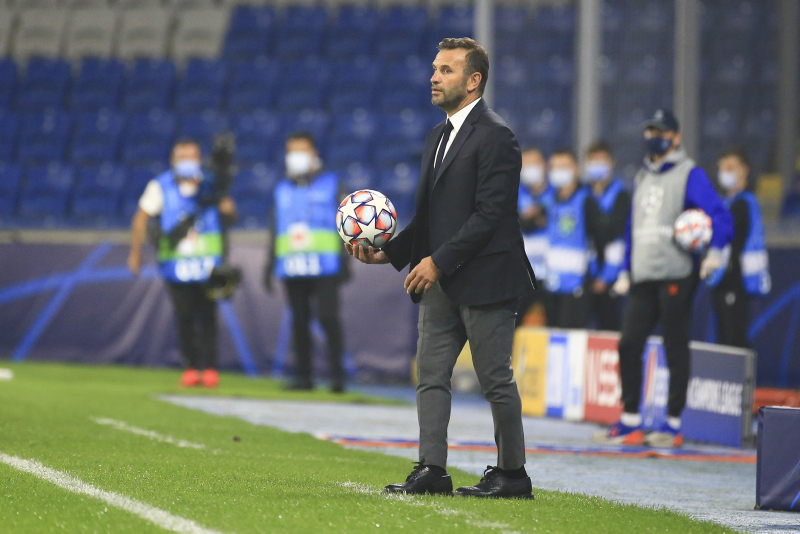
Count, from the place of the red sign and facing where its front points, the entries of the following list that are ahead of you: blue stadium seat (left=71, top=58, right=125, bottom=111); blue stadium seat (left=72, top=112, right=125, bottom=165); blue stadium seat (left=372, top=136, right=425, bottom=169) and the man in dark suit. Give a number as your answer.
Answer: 1

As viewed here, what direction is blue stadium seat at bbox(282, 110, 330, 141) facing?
toward the camera

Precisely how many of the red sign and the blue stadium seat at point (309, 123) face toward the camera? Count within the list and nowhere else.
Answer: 2

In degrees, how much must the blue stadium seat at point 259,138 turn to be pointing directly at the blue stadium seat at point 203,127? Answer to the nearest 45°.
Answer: approximately 135° to its right

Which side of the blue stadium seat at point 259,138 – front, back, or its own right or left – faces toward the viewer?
front

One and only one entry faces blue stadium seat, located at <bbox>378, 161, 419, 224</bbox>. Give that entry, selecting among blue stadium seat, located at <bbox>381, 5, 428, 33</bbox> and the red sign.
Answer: blue stadium seat, located at <bbox>381, 5, 428, 33</bbox>

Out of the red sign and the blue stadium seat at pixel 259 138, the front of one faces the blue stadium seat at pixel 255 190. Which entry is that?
the blue stadium seat at pixel 259 138

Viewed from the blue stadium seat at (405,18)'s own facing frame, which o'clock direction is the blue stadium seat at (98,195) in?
the blue stadium seat at (98,195) is roughly at 2 o'clock from the blue stadium seat at (405,18).

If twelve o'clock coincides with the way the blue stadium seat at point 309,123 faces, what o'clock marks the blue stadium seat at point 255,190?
the blue stadium seat at point 255,190 is roughly at 1 o'clock from the blue stadium seat at point 309,123.

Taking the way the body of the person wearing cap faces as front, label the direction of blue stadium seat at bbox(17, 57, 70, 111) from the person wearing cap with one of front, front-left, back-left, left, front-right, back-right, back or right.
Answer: right

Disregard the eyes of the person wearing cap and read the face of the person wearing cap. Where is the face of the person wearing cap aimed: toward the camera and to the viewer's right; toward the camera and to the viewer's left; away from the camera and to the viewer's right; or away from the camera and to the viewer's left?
toward the camera and to the viewer's left

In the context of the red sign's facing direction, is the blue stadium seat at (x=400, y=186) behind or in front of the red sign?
behind

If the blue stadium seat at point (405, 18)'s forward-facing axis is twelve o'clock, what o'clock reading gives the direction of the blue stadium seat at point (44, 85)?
the blue stadium seat at point (44, 85) is roughly at 3 o'clock from the blue stadium seat at point (405, 18).

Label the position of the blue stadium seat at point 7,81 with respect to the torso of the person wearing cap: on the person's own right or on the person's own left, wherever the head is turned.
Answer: on the person's own right

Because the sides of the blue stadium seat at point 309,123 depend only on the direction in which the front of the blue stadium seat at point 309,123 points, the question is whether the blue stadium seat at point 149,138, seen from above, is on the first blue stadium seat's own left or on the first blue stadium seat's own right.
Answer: on the first blue stadium seat's own right

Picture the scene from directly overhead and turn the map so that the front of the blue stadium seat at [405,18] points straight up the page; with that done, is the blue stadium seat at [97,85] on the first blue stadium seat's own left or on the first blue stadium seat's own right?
on the first blue stadium seat's own right

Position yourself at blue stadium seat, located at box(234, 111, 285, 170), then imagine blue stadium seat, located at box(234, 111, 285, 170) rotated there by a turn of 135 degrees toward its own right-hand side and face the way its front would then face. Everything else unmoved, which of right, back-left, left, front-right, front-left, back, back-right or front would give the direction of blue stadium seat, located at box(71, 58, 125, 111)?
front
